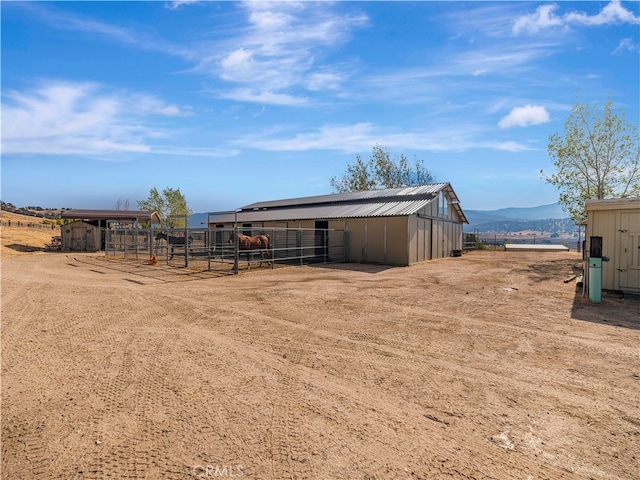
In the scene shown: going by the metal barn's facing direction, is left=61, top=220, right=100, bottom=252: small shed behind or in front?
behind

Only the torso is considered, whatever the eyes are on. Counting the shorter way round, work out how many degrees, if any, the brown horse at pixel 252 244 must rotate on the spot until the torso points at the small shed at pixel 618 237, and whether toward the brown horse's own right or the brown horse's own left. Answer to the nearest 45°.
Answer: approximately 135° to the brown horse's own left

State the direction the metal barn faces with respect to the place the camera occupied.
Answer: facing the viewer and to the right of the viewer

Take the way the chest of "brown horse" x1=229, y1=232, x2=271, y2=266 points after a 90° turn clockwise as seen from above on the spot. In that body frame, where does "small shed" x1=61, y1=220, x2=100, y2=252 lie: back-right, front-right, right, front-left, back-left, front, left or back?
front-left

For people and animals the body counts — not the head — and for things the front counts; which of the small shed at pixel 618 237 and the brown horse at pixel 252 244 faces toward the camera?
the small shed

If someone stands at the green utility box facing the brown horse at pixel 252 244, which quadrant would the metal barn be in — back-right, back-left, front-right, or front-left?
front-right

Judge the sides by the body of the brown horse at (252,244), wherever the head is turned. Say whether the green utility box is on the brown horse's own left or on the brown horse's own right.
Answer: on the brown horse's own left

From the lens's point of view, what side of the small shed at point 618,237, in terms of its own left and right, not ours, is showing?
front

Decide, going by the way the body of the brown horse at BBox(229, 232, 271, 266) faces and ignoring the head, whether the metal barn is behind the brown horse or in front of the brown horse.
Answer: behind

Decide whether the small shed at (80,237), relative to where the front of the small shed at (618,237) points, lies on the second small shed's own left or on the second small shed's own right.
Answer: on the second small shed's own right

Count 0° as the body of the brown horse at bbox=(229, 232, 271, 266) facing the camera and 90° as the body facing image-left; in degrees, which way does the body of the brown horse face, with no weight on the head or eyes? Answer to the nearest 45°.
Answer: approximately 90°
